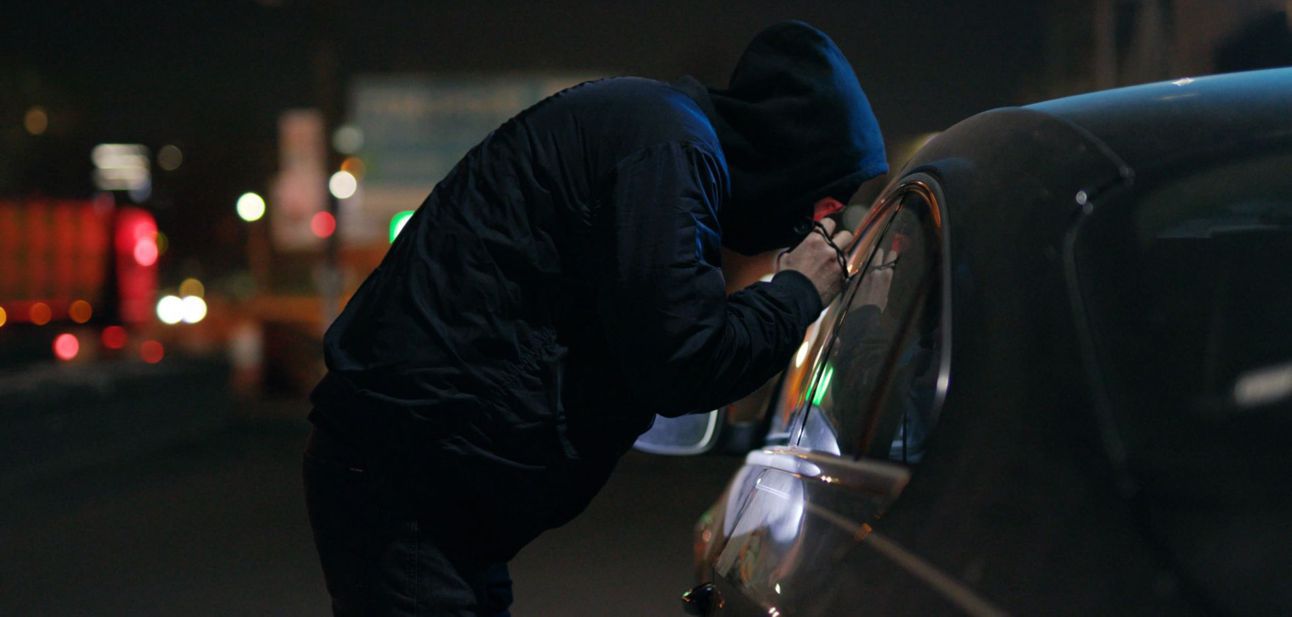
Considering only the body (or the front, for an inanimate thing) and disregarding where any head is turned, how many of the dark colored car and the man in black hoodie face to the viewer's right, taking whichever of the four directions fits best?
1

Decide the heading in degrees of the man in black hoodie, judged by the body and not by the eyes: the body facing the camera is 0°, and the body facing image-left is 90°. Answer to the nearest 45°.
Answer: approximately 270°

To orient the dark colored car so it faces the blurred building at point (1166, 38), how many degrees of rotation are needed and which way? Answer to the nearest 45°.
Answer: approximately 45° to its right

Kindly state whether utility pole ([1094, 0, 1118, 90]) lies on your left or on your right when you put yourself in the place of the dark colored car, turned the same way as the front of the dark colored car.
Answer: on your right

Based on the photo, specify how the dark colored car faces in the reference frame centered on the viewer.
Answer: facing away from the viewer and to the left of the viewer

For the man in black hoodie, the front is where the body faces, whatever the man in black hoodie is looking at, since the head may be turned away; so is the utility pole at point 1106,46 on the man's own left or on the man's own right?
on the man's own left

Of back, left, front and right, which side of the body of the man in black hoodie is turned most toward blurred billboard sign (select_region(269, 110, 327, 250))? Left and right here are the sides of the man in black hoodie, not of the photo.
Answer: left

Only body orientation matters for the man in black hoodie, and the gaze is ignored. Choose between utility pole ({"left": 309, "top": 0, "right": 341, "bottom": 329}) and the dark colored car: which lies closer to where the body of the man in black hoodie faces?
the dark colored car
